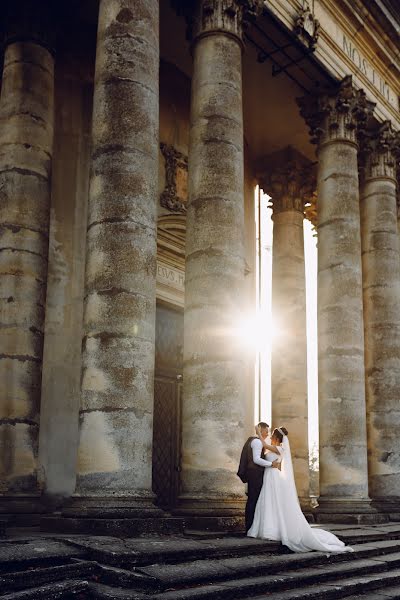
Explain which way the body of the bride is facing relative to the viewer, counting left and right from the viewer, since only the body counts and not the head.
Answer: facing to the left of the viewer

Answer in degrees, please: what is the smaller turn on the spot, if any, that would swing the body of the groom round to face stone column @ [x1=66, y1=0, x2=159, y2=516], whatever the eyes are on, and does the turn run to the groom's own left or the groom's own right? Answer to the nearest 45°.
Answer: approximately 135° to the groom's own right

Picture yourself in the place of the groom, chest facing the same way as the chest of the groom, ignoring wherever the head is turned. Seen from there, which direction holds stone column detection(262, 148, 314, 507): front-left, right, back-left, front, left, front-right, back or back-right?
left

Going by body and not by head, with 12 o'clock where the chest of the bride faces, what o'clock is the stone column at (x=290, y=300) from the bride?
The stone column is roughly at 3 o'clock from the bride.

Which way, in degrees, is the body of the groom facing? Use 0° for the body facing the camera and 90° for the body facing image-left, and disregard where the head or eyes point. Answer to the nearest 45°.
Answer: approximately 270°

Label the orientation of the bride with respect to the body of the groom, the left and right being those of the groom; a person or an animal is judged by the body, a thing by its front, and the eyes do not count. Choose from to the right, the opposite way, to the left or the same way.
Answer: the opposite way

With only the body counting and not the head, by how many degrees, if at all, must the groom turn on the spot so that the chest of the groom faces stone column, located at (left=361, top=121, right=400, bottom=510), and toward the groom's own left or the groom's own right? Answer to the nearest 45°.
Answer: approximately 45° to the groom's own left
